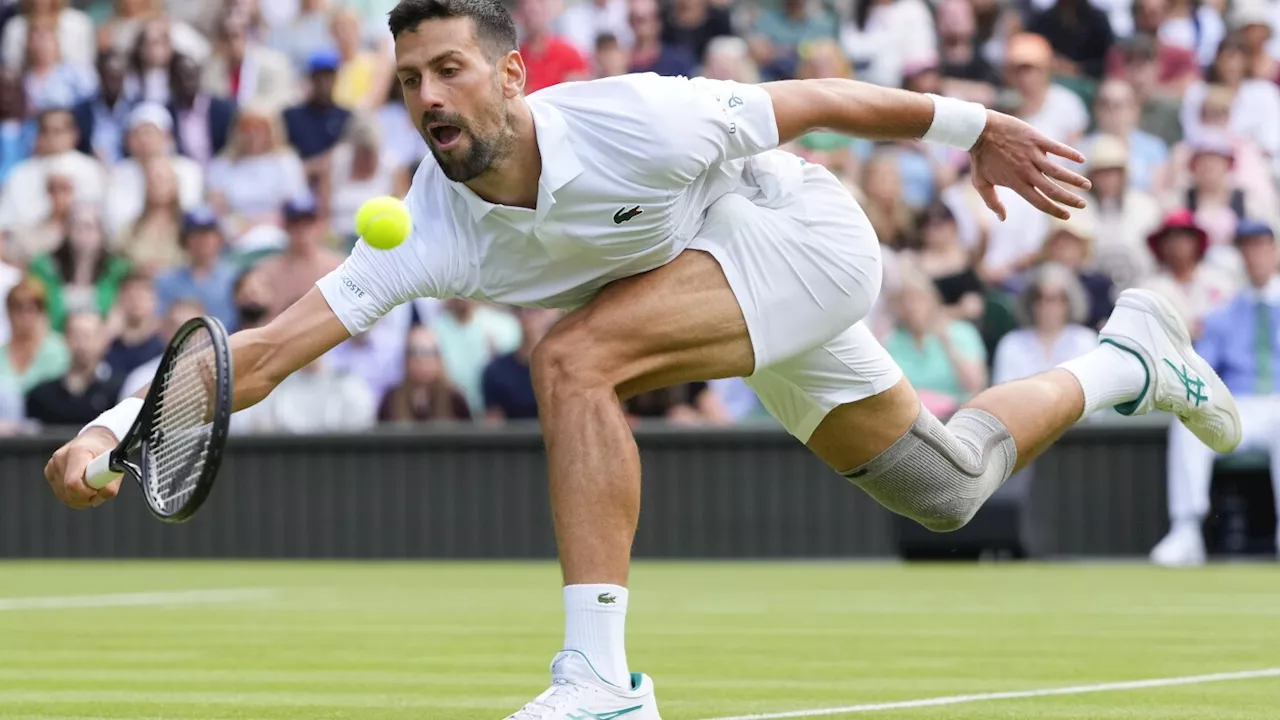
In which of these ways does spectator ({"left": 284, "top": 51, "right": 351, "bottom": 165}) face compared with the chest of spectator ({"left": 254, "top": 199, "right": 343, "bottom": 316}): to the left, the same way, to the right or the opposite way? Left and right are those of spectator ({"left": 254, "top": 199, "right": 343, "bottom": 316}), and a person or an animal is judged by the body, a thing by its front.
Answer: the same way

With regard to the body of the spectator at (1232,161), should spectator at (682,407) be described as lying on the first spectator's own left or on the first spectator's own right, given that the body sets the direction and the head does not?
on the first spectator's own right

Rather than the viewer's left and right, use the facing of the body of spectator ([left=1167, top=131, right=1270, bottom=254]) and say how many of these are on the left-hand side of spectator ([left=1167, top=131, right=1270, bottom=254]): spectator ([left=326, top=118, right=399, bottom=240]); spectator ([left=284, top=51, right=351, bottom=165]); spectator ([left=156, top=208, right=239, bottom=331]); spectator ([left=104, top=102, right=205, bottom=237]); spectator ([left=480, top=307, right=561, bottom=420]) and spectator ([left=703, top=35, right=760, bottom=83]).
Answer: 0

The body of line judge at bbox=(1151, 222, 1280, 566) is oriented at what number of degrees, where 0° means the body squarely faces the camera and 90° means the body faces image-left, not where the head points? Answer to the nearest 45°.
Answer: approximately 0°

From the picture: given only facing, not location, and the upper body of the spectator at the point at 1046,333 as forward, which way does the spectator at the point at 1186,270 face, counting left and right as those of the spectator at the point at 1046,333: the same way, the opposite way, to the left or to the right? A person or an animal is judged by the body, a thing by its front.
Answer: the same way

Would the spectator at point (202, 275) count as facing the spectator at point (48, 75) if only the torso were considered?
no

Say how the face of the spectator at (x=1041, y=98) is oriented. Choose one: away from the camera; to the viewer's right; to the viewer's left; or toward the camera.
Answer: toward the camera

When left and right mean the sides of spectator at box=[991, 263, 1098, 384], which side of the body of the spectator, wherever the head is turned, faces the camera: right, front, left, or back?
front

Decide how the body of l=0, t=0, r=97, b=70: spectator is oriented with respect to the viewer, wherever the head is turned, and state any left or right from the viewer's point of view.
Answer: facing the viewer

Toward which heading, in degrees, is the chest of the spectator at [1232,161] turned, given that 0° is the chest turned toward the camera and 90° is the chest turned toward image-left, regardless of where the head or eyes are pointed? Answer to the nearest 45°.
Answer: approximately 0°

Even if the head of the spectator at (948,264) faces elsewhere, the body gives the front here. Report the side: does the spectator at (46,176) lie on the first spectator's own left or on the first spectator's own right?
on the first spectator's own right

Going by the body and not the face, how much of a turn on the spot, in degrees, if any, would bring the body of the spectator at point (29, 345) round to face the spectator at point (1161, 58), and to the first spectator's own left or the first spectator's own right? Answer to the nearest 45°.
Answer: approximately 90° to the first spectator's own left

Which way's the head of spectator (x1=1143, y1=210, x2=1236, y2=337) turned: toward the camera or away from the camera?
toward the camera

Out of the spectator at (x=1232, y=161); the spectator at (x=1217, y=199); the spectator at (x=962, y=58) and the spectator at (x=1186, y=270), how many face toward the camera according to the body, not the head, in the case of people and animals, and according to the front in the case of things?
4

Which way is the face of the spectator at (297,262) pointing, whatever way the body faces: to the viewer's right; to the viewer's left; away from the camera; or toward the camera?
toward the camera

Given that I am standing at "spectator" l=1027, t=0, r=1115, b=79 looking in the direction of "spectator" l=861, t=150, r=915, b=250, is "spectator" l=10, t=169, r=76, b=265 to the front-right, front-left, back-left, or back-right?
front-right

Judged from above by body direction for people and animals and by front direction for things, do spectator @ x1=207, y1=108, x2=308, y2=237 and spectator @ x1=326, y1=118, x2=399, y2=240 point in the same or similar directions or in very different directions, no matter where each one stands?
same or similar directions
